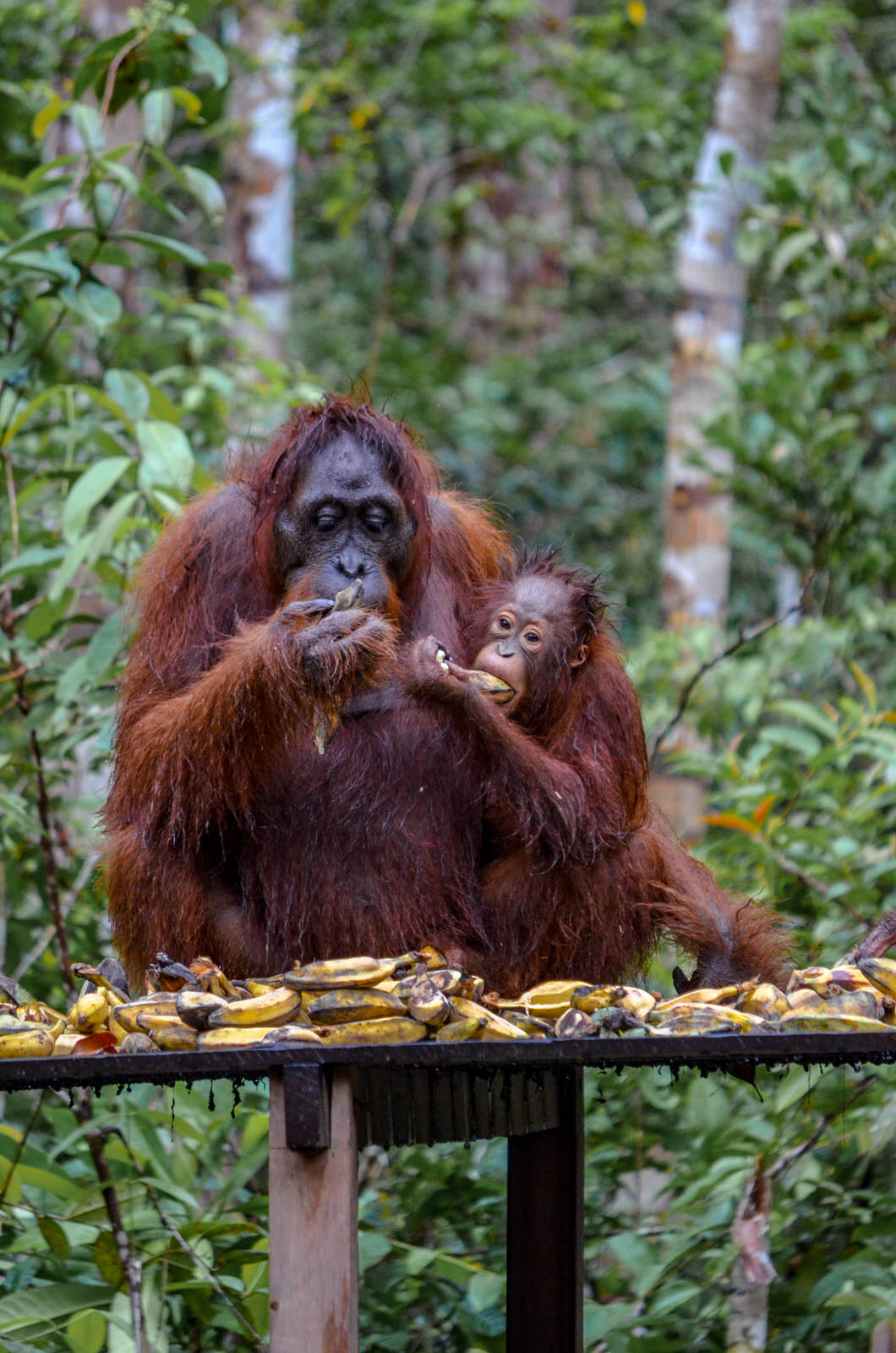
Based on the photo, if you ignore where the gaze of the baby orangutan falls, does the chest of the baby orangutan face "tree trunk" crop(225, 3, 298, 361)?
no

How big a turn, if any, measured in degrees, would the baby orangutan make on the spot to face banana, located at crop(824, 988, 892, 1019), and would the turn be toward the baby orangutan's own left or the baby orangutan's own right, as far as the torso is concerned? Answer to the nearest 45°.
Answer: approximately 90° to the baby orangutan's own left

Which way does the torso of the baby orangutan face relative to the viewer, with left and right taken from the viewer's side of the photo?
facing the viewer and to the left of the viewer

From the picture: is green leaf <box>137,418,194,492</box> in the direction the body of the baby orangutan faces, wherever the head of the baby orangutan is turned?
no

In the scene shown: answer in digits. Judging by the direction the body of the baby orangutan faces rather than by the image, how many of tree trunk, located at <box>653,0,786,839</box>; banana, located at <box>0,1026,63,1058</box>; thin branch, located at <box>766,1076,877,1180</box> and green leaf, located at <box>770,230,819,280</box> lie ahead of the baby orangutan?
1

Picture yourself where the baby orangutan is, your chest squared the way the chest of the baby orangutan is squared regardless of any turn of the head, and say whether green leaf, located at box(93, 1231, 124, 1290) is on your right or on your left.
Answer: on your right

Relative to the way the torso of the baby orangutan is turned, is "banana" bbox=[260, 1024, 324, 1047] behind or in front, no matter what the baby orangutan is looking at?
in front

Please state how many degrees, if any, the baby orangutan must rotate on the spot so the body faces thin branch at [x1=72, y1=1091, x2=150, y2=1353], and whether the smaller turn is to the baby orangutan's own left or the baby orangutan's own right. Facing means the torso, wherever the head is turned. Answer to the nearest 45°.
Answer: approximately 90° to the baby orangutan's own right

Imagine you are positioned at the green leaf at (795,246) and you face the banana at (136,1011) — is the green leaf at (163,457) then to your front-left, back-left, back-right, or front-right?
front-right
